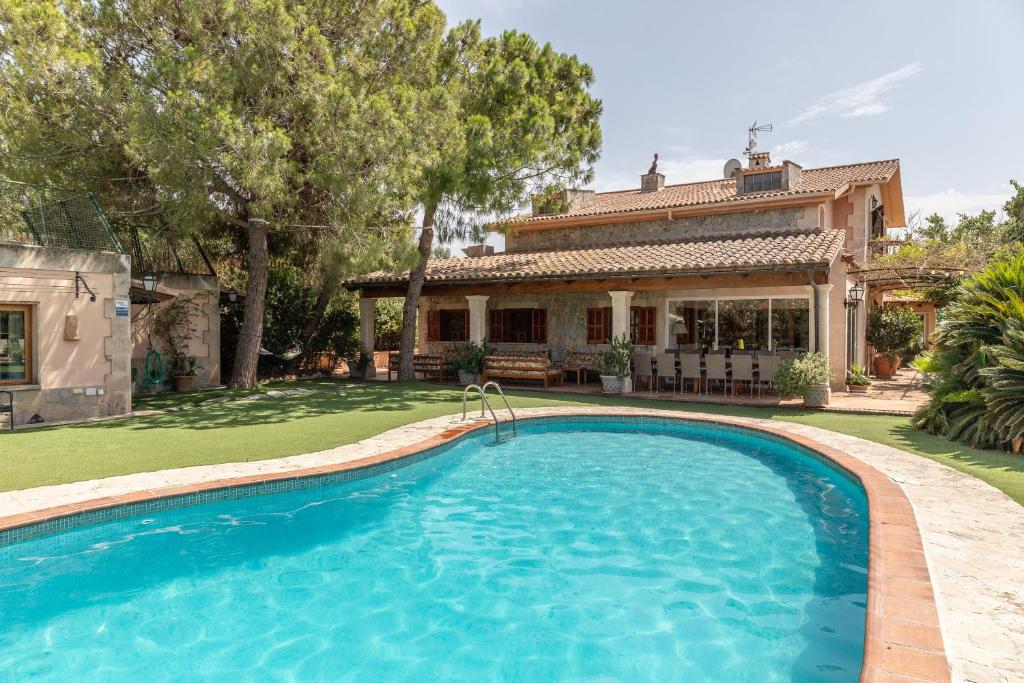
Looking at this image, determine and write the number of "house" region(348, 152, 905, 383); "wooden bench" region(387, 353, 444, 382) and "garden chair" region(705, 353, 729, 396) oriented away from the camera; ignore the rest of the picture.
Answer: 1

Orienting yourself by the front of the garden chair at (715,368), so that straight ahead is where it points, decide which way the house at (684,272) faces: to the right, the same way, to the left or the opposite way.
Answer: the opposite way

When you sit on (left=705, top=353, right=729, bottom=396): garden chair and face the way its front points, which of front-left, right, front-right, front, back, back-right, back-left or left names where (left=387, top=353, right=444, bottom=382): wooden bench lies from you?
left

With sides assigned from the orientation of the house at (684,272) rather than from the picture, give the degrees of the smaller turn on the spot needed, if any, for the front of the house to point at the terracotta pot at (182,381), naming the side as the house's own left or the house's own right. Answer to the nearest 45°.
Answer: approximately 90° to the house's own right

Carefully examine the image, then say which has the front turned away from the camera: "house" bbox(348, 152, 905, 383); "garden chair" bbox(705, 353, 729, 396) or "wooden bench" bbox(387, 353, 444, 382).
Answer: the garden chair

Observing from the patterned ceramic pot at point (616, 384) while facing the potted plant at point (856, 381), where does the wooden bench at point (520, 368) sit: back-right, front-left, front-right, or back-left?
back-left

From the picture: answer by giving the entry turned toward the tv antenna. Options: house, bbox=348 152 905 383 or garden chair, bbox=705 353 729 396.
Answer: the garden chair

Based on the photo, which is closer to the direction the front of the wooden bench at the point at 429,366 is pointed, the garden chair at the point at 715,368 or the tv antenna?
the garden chair

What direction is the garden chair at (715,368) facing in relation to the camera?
away from the camera

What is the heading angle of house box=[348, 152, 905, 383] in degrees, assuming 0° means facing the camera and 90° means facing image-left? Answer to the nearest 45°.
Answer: approximately 0°

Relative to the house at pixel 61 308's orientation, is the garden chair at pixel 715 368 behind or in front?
in front
